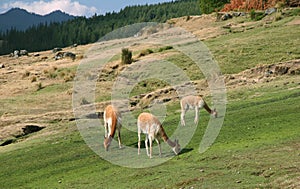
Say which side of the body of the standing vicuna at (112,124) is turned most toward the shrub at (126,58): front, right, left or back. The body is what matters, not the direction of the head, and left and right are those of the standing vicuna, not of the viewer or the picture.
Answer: back

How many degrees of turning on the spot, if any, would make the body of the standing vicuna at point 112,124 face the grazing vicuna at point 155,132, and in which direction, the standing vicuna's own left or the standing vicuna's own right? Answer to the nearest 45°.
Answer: approximately 45° to the standing vicuna's own left

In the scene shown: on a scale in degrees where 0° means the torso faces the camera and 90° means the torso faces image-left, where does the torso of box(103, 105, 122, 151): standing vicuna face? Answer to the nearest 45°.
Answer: approximately 0°

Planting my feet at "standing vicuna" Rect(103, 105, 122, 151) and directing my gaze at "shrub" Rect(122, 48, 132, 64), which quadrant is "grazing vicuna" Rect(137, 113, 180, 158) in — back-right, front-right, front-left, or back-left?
back-right

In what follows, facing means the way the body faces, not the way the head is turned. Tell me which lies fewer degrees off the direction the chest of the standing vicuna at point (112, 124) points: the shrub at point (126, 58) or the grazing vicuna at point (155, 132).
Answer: the grazing vicuna
